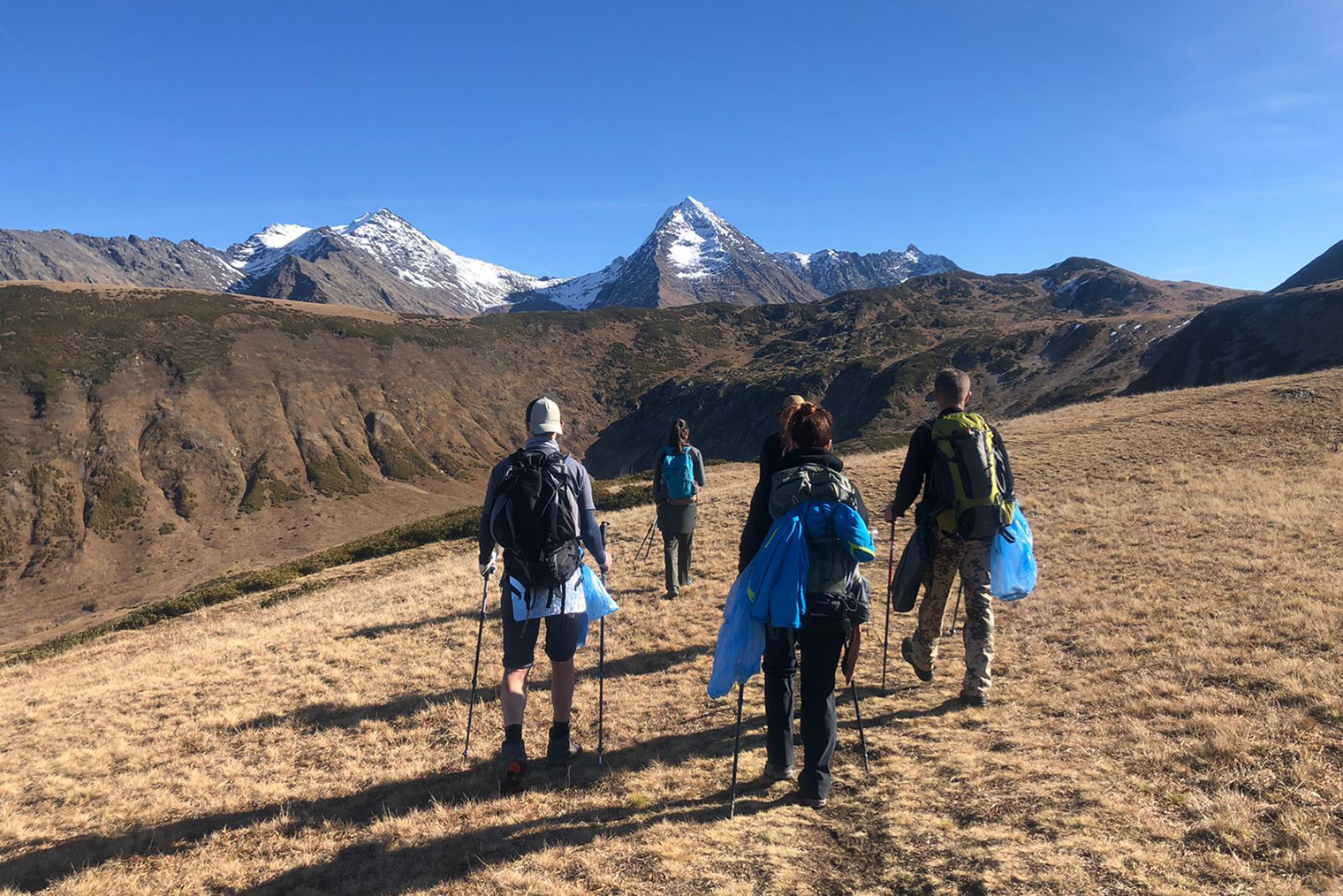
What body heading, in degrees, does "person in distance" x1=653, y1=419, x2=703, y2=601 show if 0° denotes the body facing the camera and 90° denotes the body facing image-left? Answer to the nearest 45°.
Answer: approximately 180°

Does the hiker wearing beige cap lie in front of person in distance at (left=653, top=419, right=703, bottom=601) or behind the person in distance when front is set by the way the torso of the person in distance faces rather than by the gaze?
behind

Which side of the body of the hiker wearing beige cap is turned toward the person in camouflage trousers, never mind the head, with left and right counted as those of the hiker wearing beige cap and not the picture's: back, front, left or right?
right

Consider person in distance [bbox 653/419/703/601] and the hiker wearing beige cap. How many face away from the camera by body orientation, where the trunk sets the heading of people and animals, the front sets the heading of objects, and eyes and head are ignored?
2

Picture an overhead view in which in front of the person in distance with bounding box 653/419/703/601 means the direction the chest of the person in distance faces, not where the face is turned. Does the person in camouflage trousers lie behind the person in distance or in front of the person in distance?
behind

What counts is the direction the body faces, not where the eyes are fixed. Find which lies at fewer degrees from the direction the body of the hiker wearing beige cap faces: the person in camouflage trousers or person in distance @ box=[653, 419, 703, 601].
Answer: the person in distance

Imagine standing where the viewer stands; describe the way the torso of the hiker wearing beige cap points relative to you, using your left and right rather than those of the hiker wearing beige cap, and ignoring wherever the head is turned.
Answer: facing away from the viewer
